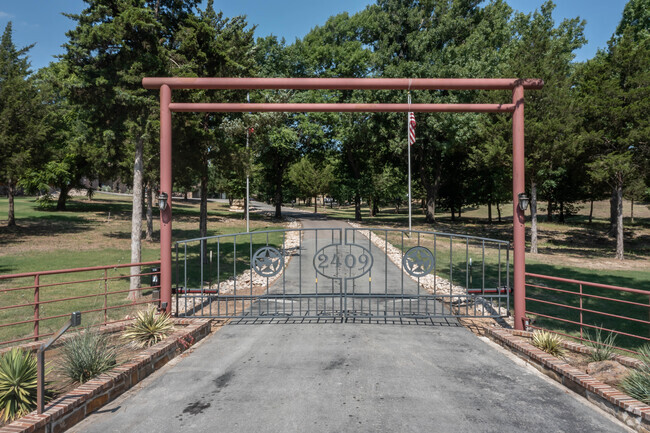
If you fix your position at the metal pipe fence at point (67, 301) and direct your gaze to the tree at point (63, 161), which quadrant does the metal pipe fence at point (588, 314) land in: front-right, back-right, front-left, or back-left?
back-right

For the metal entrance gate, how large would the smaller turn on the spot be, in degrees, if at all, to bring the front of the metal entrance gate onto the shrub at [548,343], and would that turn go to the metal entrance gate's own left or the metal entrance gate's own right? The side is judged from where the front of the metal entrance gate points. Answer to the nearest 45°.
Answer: approximately 45° to the metal entrance gate's own left

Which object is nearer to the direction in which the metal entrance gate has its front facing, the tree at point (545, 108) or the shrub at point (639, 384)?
the shrub

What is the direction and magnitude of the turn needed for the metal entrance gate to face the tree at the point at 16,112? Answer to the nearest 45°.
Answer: approximately 135° to its right

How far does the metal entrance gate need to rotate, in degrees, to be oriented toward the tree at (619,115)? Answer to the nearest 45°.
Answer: approximately 135° to its left

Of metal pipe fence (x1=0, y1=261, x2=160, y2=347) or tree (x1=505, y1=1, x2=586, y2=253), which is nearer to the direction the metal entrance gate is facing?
the metal pipe fence

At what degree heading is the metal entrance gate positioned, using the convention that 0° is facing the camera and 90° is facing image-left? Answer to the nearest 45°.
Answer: approximately 0°

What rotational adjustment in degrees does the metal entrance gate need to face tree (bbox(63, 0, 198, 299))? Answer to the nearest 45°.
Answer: approximately 90° to its right

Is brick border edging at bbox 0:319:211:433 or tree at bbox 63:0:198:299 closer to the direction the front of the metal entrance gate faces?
the brick border edging

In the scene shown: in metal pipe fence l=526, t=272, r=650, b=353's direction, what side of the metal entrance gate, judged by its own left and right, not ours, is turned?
left
